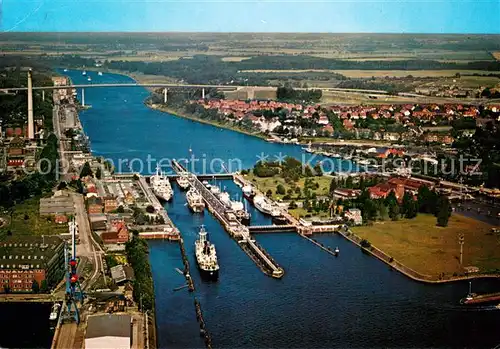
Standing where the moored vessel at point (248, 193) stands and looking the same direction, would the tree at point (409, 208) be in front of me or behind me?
in front

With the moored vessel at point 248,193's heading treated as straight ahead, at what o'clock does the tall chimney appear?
The tall chimney is roughly at 6 o'clock from the moored vessel.

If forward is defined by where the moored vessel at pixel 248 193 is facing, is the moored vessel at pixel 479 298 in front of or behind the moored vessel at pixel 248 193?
in front

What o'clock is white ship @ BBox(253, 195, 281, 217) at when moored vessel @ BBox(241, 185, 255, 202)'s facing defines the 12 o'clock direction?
The white ship is roughly at 1 o'clock from the moored vessel.

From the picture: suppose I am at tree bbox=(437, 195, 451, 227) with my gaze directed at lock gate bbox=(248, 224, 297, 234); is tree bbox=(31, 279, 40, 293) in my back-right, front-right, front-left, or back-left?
front-left

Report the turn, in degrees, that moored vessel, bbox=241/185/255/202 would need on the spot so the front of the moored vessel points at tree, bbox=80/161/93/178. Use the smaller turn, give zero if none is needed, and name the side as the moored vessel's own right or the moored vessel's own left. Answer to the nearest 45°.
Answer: approximately 135° to the moored vessel's own right
